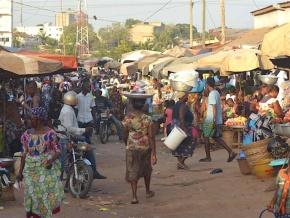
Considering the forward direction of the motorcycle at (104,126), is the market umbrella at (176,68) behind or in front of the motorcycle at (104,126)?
behind

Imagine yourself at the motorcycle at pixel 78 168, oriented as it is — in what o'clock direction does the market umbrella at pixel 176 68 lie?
The market umbrella is roughly at 8 o'clock from the motorcycle.

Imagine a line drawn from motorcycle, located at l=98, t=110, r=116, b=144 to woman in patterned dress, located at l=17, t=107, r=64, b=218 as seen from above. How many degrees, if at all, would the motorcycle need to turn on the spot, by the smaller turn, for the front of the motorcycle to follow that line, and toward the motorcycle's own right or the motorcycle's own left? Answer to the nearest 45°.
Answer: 0° — it already faces them

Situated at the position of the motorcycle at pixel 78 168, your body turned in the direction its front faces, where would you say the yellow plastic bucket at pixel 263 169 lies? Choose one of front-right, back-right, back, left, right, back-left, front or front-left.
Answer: front-left

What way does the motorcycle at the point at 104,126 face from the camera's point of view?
toward the camera

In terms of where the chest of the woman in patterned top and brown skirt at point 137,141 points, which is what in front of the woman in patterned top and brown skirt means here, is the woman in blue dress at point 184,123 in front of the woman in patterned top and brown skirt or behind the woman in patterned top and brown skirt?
in front

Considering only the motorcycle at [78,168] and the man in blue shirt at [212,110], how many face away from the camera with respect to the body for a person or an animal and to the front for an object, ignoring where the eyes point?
0

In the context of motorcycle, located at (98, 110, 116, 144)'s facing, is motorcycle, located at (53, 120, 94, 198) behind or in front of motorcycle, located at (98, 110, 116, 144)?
in front

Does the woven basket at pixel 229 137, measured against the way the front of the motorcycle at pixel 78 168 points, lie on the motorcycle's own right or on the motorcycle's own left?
on the motorcycle's own left
